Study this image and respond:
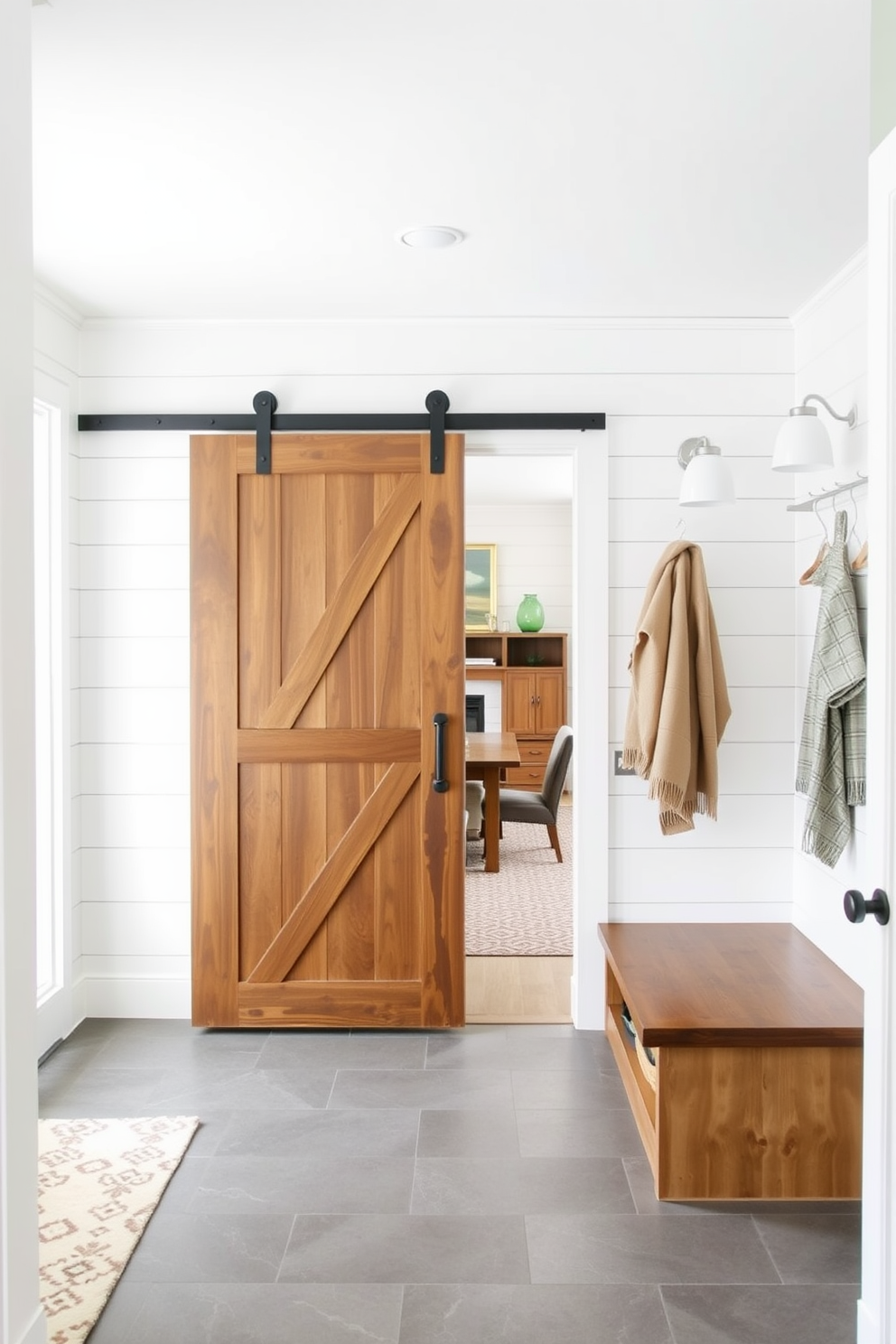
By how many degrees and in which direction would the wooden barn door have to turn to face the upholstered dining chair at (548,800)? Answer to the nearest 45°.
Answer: approximately 135° to its left

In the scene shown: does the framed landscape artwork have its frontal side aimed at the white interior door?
yes

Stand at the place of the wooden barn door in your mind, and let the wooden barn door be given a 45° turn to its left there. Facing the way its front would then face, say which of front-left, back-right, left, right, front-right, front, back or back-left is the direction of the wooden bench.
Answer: front

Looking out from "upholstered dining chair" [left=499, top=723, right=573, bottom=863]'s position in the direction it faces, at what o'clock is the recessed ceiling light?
The recessed ceiling light is roughly at 9 o'clock from the upholstered dining chair.

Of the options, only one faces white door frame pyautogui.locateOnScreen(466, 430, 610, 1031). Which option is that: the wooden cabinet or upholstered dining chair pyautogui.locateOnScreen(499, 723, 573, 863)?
the wooden cabinet

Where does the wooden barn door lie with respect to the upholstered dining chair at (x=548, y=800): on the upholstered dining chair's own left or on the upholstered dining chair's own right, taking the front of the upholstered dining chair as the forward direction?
on the upholstered dining chair's own left

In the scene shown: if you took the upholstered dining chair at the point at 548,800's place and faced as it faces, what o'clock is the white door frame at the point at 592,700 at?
The white door frame is roughly at 9 o'clock from the upholstered dining chair.

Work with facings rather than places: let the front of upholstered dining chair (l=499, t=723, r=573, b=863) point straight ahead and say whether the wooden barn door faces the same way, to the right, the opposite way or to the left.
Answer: to the left

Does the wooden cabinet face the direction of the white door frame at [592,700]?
yes

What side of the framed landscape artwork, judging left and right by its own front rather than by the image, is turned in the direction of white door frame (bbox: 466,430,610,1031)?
front

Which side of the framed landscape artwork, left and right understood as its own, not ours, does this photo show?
front

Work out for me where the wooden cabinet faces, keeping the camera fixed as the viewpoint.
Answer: facing the viewer

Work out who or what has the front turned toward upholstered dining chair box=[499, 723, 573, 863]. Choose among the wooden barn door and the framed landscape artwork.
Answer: the framed landscape artwork

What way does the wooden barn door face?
toward the camera

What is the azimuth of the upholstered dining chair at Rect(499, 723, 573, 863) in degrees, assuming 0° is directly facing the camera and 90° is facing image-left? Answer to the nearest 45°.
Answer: approximately 90°

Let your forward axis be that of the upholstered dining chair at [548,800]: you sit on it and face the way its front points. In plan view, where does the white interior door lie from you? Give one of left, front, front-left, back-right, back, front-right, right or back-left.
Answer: left

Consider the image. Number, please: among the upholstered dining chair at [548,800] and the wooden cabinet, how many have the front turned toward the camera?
1
